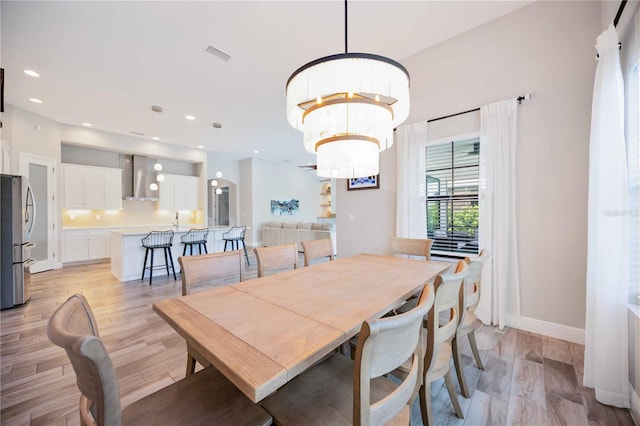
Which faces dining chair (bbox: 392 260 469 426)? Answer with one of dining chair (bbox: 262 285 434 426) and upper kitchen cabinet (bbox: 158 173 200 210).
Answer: the upper kitchen cabinet

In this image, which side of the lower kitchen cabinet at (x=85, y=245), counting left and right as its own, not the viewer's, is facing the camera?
front

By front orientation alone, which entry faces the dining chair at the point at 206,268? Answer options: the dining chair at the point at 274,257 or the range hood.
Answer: the range hood

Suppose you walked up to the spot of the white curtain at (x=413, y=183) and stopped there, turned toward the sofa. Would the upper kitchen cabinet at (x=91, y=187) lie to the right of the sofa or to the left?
left

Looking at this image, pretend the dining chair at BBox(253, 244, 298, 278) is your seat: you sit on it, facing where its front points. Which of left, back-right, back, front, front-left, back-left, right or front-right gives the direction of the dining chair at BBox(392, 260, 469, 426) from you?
front

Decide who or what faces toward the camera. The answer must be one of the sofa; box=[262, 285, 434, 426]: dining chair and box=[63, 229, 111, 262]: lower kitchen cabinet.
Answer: the lower kitchen cabinet

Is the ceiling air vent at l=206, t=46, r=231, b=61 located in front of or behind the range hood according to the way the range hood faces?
in front

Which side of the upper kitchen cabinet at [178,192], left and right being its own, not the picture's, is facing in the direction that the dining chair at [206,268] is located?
front

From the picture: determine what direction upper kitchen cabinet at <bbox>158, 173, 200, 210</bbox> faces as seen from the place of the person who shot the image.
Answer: facing the viewer

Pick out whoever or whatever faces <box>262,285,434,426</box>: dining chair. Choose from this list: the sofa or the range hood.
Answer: the range hood

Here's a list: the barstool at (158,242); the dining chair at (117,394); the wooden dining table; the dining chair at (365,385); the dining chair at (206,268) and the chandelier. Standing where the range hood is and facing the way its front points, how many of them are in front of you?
6

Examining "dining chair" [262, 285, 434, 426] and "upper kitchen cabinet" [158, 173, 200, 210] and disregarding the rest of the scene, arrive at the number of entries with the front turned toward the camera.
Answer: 1

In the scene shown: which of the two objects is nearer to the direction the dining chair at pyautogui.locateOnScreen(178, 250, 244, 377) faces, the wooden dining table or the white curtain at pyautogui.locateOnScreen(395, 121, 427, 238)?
the wooden dining table
